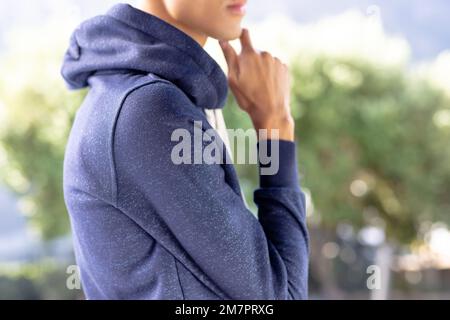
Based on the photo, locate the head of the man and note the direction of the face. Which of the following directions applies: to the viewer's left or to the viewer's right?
to the viewer's right

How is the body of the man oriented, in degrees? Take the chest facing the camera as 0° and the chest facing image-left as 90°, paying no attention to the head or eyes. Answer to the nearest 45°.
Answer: approximately 270°
